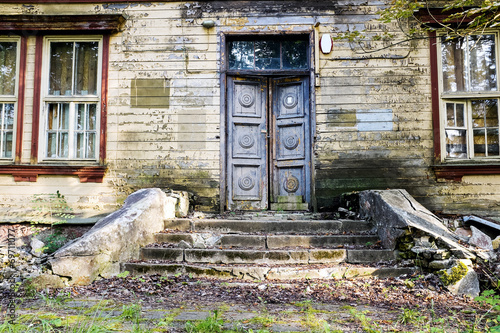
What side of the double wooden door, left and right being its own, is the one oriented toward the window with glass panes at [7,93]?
right

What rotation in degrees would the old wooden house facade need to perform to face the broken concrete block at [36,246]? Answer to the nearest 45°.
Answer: approximately 90° to its right

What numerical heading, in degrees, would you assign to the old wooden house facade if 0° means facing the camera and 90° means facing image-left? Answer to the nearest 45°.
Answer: approximately 0°

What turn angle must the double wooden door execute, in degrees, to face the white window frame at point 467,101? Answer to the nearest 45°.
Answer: approximately 90° to its left

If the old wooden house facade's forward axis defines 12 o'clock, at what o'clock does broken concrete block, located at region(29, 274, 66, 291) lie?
The broken concrete block is roughly at 1 o'clock from the old wooden house facade.

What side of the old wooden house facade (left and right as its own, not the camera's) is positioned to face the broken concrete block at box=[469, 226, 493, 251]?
left

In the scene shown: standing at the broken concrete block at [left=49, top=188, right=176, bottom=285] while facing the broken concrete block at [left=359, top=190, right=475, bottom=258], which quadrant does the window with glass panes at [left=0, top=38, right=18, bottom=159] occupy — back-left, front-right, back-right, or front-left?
back-left

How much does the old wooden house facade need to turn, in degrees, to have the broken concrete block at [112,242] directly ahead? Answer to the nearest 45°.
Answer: approximately 45° to its right

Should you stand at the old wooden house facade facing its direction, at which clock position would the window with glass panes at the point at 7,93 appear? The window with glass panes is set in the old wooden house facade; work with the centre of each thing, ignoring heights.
The window with glass panes is roughly at 3 o'clock from the old wooden house facade.
